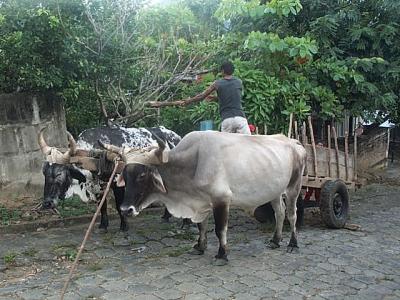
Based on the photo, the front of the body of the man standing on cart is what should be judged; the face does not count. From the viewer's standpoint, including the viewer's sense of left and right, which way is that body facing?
facing away from the viewer and to the left of the viewer

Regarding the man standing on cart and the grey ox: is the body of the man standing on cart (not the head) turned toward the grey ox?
no

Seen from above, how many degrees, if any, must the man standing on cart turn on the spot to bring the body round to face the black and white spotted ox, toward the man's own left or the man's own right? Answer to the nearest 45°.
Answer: approximately 45° to the man's own left

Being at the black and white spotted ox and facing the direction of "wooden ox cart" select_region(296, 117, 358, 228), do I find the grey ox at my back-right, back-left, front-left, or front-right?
front-right

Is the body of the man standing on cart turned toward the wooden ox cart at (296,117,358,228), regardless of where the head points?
no

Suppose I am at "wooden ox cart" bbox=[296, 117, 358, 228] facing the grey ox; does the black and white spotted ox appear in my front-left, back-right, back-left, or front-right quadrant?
front-right

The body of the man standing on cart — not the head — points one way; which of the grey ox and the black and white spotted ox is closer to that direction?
the black and white spotted ox
